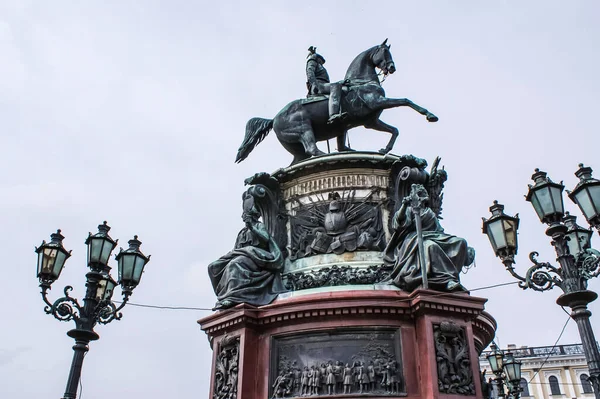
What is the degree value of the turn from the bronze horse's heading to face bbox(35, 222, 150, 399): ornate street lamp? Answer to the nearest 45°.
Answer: approximately 180°

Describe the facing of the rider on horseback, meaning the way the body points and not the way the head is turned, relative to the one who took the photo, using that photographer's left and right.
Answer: facing to the right of the viewer

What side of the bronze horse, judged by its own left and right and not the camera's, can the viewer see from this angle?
right

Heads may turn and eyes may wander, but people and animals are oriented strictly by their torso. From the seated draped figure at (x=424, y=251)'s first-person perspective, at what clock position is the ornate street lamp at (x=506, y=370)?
The ornate street lamp is roughly at 8 o'clock from the seated draped figure.

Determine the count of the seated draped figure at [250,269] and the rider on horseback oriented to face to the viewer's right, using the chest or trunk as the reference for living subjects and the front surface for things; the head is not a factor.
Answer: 1

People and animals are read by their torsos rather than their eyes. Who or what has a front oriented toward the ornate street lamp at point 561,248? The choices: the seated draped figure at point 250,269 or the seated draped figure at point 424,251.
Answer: the seated draped figure at point 424,251

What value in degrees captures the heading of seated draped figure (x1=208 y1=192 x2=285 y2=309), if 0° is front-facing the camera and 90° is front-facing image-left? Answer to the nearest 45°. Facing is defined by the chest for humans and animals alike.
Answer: approximately 45°

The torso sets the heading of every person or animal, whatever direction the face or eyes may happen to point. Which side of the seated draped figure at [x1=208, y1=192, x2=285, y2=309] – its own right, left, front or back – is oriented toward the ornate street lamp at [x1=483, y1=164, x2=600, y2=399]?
left

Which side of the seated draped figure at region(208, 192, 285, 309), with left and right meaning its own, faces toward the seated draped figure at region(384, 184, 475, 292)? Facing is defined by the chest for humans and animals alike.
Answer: back

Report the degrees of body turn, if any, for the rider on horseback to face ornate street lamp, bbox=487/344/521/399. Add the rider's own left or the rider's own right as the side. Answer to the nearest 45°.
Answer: approximately 45° to the rider's own left

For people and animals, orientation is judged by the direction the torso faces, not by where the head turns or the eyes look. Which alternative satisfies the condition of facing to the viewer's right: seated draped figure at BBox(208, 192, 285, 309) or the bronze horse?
the bronze horse
